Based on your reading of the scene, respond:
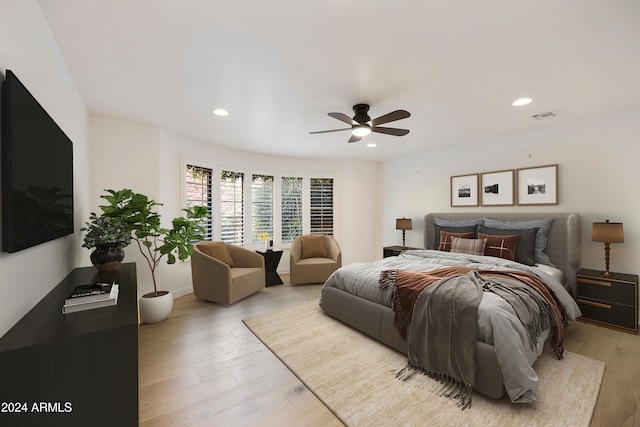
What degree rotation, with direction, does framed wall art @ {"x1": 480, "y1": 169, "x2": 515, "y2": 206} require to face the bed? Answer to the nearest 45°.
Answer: approximately 45° to its left

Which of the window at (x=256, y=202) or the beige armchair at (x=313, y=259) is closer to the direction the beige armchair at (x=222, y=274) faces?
the beige armchair

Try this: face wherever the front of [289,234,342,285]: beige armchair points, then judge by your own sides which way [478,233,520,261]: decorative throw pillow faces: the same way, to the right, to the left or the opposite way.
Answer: to the right

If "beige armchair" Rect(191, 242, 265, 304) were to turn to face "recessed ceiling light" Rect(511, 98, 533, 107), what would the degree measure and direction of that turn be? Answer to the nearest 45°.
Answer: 0° — it already faces it

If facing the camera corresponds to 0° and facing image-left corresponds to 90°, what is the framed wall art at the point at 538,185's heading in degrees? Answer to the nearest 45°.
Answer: approximately 45°

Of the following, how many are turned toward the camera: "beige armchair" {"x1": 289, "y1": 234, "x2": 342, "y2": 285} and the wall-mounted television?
1

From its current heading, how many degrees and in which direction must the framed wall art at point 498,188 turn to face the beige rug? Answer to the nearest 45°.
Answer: approximately 45° to its left

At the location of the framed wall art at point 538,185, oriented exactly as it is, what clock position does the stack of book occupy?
The stack of book is roughly at 11 o'clock from the framed wall art.

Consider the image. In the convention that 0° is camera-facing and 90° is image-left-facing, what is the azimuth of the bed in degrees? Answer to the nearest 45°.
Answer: approximately 45°

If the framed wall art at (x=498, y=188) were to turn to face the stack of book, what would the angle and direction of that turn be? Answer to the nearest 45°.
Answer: approximately 45° to its left

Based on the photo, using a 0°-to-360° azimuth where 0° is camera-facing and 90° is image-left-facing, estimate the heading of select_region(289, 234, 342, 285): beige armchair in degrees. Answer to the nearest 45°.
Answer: approximately 0°
